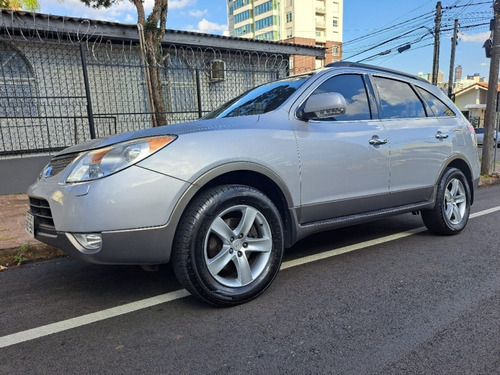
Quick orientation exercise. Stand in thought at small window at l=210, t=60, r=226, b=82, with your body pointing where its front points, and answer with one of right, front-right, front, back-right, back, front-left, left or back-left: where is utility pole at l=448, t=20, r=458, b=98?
back-left

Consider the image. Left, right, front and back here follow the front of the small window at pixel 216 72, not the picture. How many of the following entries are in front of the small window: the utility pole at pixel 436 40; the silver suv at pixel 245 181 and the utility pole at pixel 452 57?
1

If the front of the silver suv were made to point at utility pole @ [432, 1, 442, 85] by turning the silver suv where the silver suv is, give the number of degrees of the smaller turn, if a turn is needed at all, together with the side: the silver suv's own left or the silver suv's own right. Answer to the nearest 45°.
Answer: approximately 180°

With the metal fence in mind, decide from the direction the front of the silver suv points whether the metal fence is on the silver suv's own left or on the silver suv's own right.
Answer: on the silver suv's own right

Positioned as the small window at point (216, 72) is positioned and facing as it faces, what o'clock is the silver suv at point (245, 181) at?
The silver suv is roughly at 12 o'clock from the small window.

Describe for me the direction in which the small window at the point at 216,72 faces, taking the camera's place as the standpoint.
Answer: facing the viewer

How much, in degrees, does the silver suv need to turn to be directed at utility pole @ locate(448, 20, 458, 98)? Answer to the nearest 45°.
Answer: approximately 180°

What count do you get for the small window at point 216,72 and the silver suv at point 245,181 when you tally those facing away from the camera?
0

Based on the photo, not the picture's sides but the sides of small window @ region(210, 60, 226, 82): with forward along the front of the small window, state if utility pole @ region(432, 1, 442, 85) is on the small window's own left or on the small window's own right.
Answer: on the small window's own left

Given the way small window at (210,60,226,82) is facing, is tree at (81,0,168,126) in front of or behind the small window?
in front

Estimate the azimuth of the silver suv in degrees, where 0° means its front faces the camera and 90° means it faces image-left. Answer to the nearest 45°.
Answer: approximately 45°
